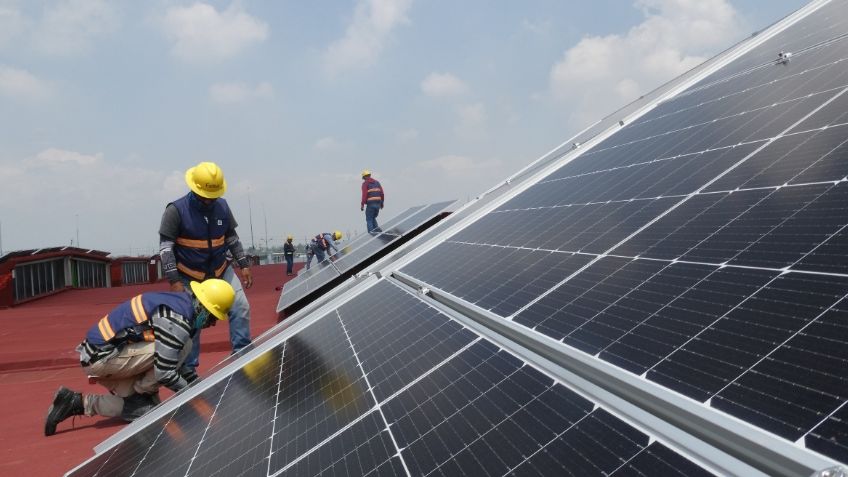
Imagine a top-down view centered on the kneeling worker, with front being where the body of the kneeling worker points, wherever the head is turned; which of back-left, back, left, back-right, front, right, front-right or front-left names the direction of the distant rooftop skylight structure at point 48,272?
left

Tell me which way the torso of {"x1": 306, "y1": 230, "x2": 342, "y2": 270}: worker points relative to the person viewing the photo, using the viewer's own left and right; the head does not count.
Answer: facing to the right of the viewer

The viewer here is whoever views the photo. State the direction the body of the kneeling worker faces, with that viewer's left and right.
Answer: facing to the right of the viewer

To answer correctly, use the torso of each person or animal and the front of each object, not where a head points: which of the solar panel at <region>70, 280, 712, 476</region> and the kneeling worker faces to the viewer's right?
the kneeling worker

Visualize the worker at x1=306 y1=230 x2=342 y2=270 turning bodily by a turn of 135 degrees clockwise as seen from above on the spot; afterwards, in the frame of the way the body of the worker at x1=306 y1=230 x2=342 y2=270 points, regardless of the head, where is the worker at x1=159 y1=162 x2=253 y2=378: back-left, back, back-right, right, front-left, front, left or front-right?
front-left

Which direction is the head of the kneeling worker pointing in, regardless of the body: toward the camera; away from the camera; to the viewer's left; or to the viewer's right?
to the viewer's right

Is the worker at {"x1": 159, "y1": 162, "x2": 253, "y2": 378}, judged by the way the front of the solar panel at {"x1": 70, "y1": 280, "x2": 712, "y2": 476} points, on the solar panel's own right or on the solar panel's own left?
on the solar panel's own right

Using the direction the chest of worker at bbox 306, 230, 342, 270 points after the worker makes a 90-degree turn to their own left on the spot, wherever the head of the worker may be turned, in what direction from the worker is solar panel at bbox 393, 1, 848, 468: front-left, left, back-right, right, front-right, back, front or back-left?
back

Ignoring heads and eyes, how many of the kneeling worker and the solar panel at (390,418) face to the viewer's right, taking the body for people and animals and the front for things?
1

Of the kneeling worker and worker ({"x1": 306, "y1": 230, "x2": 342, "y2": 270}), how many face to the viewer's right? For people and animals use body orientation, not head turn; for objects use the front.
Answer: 2
